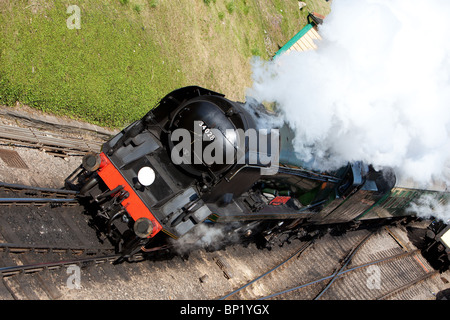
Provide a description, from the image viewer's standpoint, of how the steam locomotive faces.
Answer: facing the viewer and to the left of the viewer
